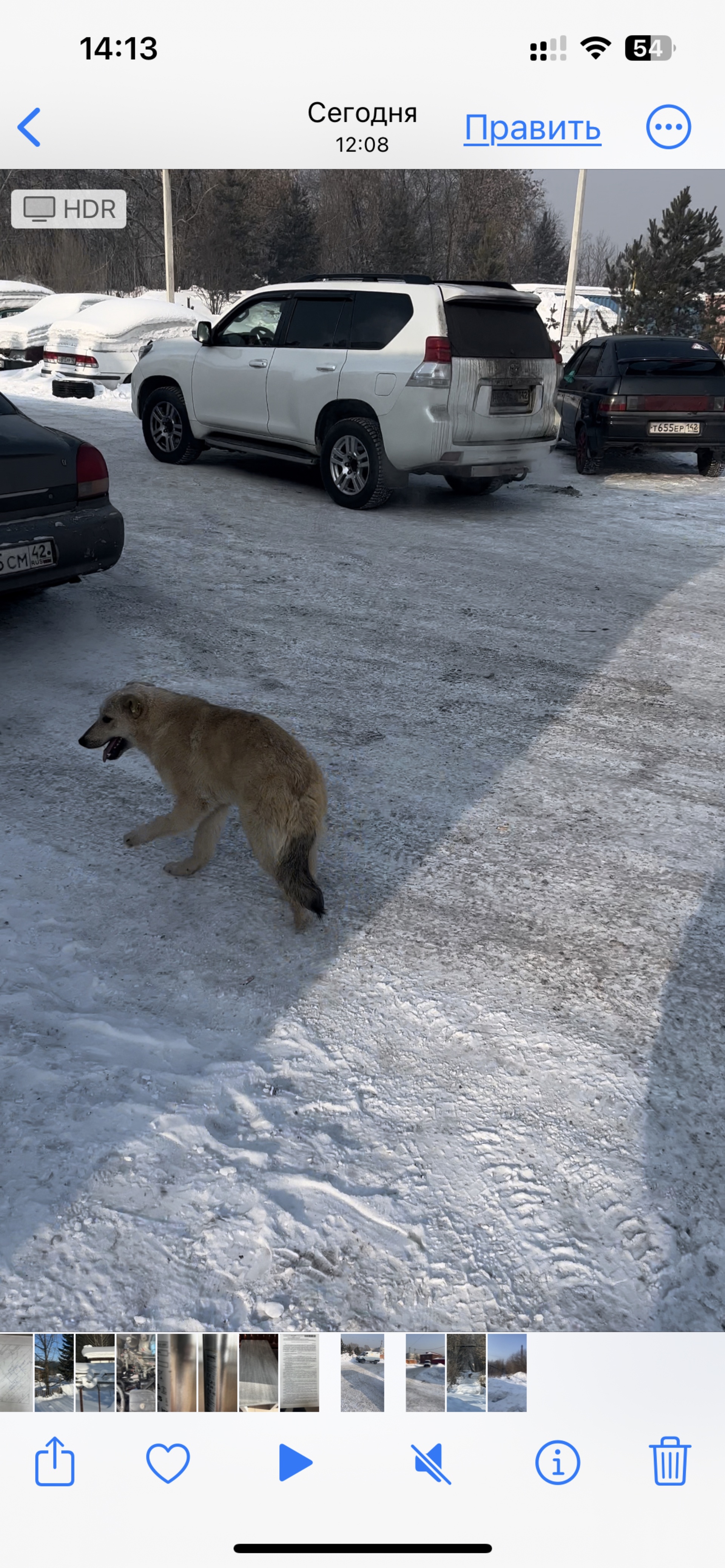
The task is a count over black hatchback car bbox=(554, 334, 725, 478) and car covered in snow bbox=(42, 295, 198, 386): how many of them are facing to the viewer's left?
0

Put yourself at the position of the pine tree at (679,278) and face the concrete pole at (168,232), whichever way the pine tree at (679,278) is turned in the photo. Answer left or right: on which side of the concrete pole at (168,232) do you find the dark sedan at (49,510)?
left

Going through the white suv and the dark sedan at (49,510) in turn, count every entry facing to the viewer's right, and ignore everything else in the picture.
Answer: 0

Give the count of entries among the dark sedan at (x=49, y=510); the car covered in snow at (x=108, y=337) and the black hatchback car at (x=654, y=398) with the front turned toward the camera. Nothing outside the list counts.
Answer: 0

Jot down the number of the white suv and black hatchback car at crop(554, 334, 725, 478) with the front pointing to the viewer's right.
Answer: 0

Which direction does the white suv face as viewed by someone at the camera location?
facing away from the viewer and to the left of the viewer

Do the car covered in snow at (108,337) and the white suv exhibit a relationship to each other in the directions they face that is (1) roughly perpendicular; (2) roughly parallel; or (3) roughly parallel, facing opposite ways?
roughly perpendicular

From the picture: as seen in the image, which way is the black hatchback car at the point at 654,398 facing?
away from the camera

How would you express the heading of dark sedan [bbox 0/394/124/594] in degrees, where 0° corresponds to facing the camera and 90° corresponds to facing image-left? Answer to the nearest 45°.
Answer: approximately 135°

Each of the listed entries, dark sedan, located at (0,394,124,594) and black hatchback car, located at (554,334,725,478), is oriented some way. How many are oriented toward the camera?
0

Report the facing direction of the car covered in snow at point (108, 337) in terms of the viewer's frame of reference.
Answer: facing away from the viewer and to the right of the viewer

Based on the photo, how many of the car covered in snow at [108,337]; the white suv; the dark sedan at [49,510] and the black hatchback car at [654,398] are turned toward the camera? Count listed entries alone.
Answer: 0
